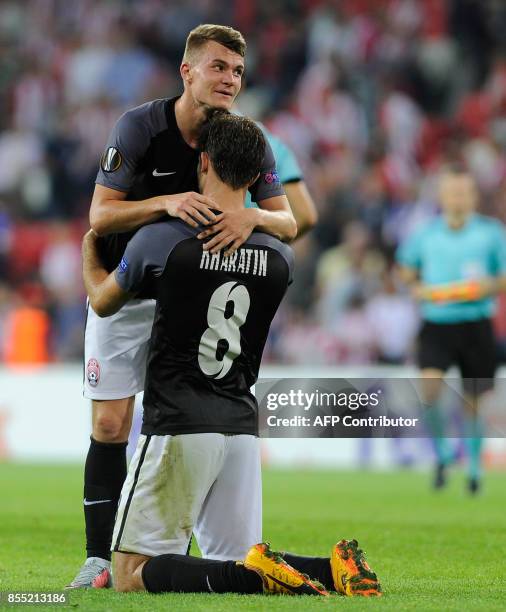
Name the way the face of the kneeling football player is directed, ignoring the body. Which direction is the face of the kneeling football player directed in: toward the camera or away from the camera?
away from the camera

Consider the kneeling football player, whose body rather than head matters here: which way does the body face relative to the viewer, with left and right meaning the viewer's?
facing away from the viewer and to the left of the viewer

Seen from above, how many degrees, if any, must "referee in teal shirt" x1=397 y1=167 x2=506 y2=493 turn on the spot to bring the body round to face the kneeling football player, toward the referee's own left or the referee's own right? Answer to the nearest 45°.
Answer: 0° — they already face them

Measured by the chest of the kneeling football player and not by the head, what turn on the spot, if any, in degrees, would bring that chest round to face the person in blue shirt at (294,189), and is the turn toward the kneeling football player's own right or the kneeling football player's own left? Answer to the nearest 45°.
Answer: approximately 45° to the kneeling football player's own right

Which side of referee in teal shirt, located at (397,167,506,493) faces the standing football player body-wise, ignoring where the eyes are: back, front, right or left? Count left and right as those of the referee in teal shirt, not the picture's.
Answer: front

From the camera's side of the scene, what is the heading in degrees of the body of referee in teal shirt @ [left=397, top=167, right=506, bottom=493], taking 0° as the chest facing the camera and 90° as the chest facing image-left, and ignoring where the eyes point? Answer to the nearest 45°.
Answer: approximately 0°

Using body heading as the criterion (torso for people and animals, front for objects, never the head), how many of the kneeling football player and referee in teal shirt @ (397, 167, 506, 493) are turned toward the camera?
1

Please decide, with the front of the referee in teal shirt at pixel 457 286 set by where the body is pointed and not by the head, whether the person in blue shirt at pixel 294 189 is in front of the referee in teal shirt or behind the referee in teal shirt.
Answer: in front
